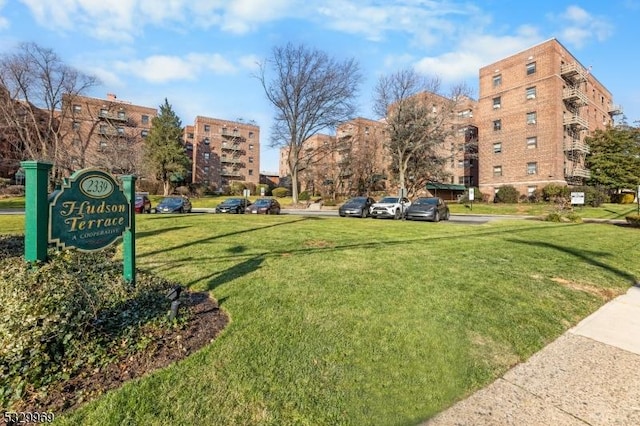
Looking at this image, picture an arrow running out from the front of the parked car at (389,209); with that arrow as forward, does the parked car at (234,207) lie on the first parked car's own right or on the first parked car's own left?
on the first parked car's own right

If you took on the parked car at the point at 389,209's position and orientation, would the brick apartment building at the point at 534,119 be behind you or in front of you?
behind

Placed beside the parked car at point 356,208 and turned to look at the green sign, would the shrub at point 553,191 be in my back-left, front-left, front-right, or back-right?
back-left

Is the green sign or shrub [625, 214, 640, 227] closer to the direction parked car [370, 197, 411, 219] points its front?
the green sign

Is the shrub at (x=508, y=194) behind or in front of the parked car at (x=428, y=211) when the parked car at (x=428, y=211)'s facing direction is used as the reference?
behind

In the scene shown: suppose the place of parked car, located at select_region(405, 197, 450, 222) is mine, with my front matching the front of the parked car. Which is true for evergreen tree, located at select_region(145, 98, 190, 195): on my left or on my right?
on my right

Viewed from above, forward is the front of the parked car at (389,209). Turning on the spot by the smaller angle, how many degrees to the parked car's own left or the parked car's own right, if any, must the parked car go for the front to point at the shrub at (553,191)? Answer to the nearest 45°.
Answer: approximately 180°

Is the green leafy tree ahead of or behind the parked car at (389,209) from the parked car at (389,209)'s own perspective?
behind
